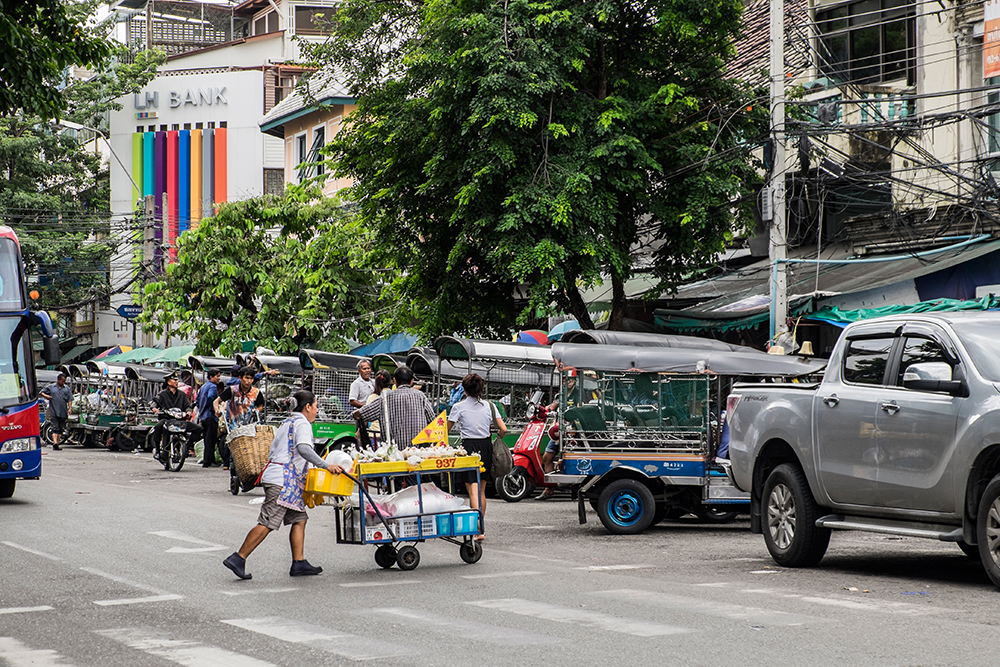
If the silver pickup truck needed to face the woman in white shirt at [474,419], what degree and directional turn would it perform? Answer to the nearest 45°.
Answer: approximately 180°

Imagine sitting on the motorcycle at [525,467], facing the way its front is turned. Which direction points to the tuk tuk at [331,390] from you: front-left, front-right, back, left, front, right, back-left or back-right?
right

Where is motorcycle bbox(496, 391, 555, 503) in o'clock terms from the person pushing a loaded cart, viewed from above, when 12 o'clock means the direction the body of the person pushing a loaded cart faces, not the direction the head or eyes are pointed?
The motorcycle is roughly at 10 o'clock from the person pushing a loaded cart.

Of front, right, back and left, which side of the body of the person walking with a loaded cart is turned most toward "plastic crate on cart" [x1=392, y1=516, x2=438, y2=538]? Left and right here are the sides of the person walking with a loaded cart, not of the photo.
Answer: front

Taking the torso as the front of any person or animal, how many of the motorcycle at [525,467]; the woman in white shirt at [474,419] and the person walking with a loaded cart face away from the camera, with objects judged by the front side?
1

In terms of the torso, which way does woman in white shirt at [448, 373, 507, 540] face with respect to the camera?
away from the camera

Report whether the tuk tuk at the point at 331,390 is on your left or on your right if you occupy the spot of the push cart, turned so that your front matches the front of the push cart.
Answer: on your left

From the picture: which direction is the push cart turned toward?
to the viewer's right

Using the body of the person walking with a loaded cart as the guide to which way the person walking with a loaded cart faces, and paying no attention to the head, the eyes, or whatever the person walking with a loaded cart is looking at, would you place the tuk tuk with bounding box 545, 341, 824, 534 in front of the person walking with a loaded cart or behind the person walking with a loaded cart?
in front

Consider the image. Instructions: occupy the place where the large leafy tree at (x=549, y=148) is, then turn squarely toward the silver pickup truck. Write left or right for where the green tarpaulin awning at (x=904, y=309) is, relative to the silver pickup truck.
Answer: left

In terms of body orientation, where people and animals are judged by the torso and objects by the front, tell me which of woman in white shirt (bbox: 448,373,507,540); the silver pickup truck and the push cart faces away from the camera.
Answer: the woman in white shirt

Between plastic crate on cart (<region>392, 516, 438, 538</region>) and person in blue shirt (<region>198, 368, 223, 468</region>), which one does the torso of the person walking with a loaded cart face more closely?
the plastic crate on cart

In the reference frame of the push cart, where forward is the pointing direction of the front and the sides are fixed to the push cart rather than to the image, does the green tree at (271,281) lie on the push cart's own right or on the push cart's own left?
on the push cart's own left
